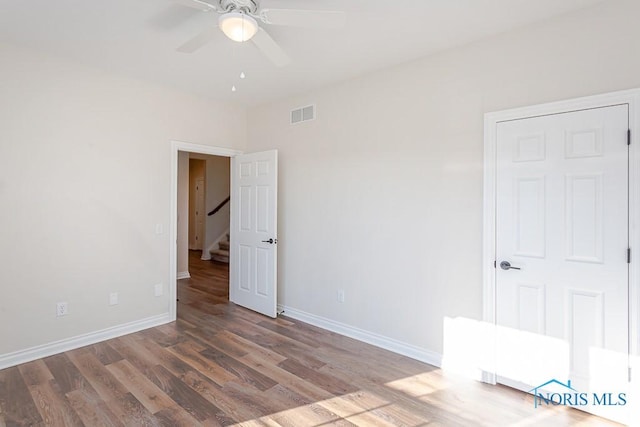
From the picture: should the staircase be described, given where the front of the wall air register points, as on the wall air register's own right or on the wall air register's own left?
on the wall air register's own right

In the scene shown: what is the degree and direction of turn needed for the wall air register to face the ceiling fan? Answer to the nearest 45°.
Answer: approximately 45° to its left

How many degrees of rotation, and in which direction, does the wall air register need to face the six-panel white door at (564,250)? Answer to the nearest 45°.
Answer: approximately 90° to its left

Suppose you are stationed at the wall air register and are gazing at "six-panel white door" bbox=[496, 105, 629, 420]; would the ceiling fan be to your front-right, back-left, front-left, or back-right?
front-right

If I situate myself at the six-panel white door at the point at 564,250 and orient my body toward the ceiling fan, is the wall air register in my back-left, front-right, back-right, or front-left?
front-right

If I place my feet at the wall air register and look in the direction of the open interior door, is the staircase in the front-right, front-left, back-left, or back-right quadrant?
front-right

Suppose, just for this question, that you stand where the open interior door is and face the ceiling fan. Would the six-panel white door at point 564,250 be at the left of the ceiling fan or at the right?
left

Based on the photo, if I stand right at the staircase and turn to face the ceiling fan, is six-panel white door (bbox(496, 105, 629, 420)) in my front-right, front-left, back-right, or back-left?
front-left

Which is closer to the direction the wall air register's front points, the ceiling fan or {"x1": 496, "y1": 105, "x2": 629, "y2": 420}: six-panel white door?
the ceiling fan

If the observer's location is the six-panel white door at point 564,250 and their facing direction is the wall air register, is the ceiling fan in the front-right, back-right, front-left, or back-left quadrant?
front-left

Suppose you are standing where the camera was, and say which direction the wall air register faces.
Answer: facing the viewer and to the left of the viewer

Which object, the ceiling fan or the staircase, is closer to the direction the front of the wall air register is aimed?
the ceiling fan
